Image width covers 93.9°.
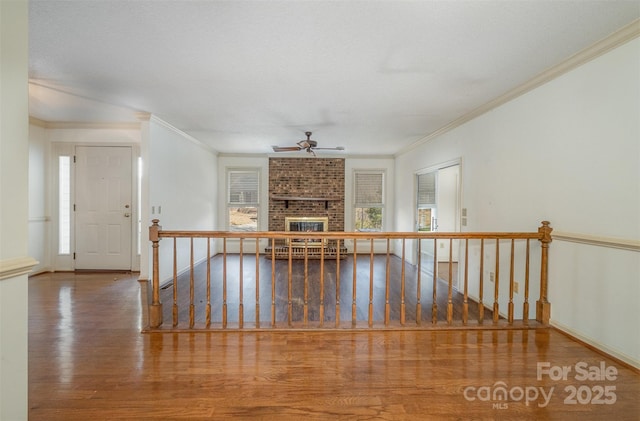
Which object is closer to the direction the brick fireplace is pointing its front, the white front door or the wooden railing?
the wooden railing

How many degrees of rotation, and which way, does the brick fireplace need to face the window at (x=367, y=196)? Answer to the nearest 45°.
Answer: approximately 90° to its left

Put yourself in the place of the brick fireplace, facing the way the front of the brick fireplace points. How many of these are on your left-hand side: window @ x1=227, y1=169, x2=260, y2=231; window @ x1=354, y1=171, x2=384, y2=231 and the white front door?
1

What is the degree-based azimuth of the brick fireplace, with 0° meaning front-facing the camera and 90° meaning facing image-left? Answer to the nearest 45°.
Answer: approximately 0°

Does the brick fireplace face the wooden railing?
yes

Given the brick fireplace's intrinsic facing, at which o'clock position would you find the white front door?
The white front door is roughly at 2 o'clock from the brick fireplace.

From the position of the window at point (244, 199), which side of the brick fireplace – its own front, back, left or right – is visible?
right
